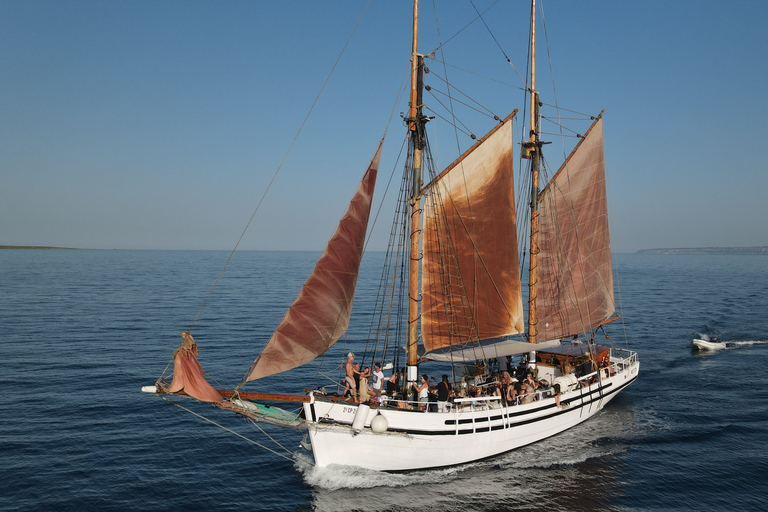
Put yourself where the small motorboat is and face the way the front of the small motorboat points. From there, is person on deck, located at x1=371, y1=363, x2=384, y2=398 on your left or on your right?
on your left

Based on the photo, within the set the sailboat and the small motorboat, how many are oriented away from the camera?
0

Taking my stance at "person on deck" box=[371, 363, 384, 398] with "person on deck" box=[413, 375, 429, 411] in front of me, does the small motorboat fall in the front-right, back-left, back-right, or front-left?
front-left

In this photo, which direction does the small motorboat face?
to the viewer's left

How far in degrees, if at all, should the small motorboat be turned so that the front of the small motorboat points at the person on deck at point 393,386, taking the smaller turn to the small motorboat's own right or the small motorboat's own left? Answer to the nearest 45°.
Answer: approximately 90° to the small motorboat's own left

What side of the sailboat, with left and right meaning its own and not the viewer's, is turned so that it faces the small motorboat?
back

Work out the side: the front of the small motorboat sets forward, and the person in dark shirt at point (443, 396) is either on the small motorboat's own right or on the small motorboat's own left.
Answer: on the small motorboat's own left

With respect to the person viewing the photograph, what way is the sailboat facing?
facing the viewer and to the left of the viewer
